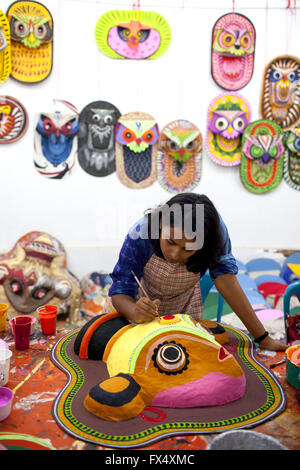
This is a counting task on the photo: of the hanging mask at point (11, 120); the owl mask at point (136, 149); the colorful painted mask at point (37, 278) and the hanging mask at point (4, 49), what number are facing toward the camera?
4

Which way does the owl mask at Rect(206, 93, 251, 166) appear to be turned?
toward the camera

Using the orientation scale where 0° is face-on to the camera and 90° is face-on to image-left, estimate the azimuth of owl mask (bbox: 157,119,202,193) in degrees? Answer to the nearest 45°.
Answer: approximately 0°

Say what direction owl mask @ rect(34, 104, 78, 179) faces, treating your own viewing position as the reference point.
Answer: facing the viewer

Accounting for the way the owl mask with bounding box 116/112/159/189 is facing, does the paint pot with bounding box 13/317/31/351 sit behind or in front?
in front

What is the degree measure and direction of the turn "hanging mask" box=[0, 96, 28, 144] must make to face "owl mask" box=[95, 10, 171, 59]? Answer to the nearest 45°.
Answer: approximately 90° to its left

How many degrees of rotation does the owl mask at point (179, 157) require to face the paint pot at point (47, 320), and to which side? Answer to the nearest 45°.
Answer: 0° — it already faces it

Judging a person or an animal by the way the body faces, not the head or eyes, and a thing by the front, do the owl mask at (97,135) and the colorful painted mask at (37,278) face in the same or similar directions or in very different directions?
same or similar directions

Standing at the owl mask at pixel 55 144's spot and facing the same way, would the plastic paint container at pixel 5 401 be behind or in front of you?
in front

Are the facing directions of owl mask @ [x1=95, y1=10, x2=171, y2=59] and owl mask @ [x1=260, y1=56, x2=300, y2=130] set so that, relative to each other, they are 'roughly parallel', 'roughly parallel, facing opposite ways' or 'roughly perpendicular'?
roughly parallel

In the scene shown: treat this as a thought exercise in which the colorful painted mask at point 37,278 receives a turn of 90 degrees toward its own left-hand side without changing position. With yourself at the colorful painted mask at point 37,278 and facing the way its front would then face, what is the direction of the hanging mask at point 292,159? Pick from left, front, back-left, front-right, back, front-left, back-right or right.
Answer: front

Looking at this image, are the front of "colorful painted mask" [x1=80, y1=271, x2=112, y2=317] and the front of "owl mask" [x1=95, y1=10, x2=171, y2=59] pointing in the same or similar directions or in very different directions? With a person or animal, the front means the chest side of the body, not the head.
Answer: same or similar directions
